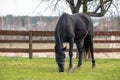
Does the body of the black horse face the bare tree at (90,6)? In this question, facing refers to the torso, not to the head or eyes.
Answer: no

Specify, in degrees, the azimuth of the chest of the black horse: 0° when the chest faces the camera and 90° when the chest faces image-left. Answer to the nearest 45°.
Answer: approximately 45°
